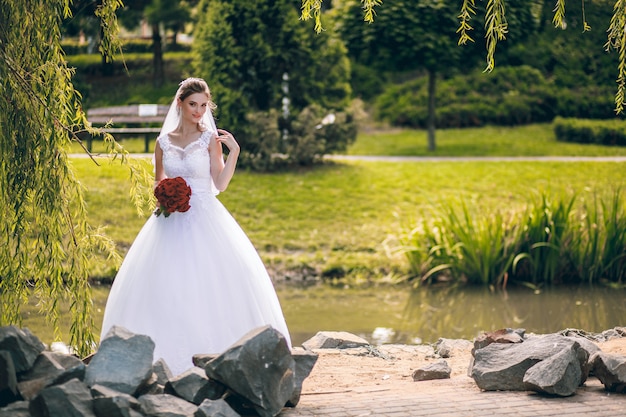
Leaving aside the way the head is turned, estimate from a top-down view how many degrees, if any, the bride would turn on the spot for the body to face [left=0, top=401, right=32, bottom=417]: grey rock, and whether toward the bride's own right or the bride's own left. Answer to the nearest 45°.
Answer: approximately 45° to the bride's own right

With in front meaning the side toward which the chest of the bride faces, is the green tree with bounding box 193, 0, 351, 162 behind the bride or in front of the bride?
behind

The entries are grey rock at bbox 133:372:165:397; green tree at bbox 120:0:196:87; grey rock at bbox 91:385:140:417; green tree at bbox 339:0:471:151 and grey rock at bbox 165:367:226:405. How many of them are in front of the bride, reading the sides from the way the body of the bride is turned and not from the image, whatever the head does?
3

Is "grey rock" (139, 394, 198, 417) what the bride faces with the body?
yes

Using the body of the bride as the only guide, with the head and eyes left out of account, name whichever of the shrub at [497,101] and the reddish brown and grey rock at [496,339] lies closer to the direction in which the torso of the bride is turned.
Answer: the reddish brown and grey rock

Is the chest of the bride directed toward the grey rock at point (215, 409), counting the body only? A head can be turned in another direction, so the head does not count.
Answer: yes

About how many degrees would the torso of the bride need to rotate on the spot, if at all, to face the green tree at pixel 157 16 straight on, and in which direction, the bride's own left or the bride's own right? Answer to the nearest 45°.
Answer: approximately 180°

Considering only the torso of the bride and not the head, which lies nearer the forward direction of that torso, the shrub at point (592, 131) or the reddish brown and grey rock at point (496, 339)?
the reddish brown and grey rock

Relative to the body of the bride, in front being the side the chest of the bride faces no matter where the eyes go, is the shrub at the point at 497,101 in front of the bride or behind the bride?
behind

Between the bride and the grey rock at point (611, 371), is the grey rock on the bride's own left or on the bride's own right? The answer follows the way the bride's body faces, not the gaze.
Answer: on the bride's own left

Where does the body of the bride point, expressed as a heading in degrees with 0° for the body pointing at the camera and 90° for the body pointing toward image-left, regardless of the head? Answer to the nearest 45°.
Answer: approximately 0°

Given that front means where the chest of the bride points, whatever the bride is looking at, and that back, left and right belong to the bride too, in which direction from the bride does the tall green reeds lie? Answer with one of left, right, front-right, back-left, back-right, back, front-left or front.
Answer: back-left

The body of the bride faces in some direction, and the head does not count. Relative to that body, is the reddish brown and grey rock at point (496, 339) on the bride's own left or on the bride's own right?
on the bride's own left
